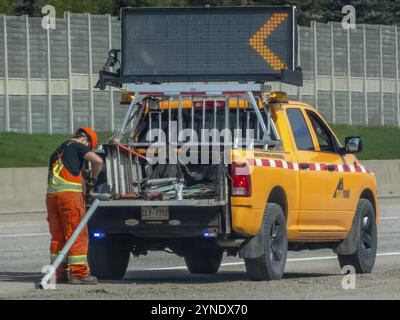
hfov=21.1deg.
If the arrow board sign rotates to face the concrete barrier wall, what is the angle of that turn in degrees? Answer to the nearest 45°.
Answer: approximately 180°

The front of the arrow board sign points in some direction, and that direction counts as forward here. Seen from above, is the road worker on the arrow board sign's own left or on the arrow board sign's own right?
on the arrow board sign's own right

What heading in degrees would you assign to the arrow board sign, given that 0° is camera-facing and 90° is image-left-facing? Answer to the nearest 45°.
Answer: approximately 0°

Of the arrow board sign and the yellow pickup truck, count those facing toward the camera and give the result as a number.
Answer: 1

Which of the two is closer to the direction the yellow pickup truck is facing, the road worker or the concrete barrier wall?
the concrete barrier wall

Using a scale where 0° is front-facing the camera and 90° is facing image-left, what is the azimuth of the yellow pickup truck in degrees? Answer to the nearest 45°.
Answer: approximately 225°

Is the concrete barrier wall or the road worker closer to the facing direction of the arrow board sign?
the road worker
